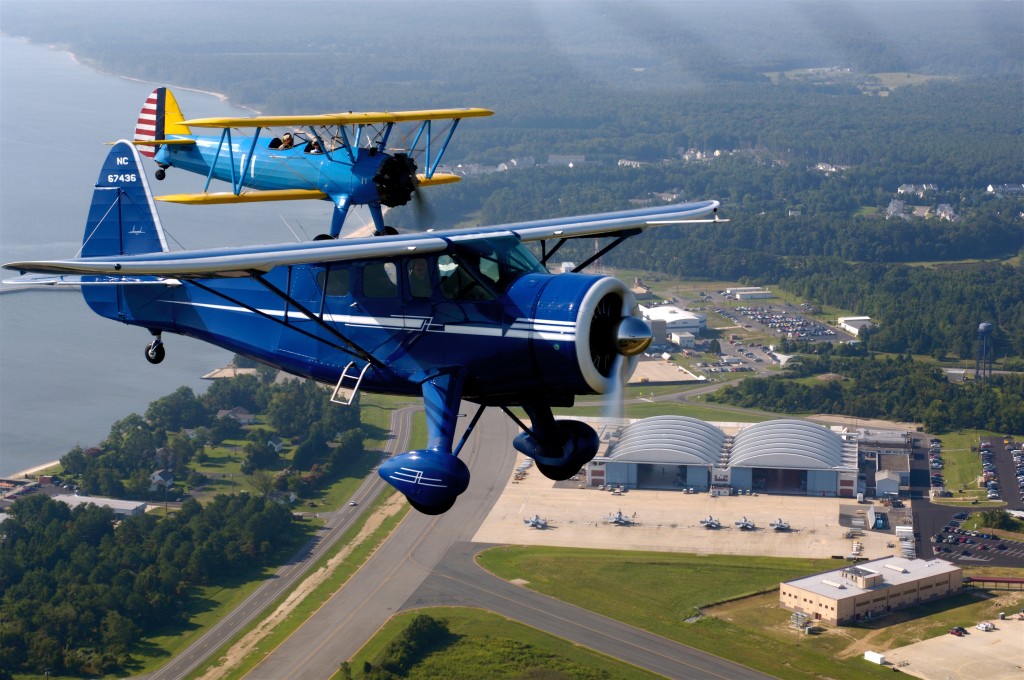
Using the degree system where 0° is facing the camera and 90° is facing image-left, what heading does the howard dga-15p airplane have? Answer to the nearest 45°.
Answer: approximately 315°

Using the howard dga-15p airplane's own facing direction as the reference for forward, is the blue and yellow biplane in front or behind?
behind

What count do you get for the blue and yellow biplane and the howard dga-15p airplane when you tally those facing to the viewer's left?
0

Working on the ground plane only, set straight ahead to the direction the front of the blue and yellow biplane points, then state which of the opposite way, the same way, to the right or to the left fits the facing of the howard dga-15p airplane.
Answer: the same way

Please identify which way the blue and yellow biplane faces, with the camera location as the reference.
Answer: facing the viewer and to the right of the viewer

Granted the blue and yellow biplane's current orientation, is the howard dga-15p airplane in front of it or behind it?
in front
